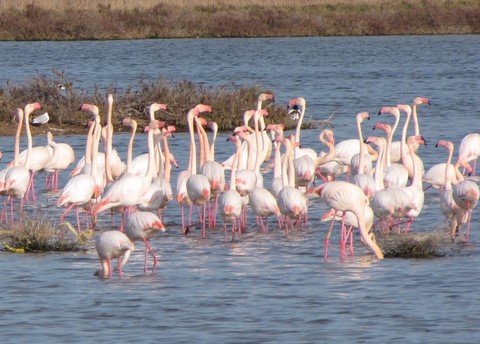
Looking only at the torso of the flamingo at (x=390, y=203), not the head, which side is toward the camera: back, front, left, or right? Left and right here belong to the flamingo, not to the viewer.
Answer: left

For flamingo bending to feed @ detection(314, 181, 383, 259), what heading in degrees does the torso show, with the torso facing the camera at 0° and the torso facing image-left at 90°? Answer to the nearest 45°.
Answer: approximately 270°

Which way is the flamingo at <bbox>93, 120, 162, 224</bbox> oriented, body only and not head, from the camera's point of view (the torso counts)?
to the viewer's right

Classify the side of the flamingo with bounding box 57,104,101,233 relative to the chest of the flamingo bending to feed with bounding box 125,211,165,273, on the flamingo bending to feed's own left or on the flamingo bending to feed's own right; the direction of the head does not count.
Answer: on the flamingo bending to feed's own right

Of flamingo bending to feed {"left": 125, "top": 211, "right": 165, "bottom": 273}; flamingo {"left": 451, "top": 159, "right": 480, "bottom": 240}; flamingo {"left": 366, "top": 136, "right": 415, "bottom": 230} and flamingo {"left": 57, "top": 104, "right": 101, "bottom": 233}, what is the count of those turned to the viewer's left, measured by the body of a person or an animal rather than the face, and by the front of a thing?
2

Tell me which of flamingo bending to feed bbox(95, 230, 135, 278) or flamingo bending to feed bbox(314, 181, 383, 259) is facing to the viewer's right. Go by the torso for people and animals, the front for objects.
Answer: flamingo bending to feed bbox(314, 181, 383, 259)

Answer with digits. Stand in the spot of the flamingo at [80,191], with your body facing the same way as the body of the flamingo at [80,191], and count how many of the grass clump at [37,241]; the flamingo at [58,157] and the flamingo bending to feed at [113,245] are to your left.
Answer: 1

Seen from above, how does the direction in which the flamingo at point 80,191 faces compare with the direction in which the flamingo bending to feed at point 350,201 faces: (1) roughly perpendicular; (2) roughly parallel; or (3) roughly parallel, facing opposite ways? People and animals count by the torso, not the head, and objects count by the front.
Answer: roughly parallel

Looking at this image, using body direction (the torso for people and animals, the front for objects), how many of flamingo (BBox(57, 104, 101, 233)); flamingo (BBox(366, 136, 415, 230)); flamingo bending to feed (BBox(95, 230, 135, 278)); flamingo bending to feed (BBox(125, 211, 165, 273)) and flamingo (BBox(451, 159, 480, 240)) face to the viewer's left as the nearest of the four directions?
3

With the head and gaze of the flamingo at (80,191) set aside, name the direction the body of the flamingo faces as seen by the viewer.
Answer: to the viewer's right

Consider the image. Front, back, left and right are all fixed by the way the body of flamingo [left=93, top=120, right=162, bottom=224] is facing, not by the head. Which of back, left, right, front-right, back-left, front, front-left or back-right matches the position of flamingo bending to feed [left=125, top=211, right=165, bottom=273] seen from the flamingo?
right
